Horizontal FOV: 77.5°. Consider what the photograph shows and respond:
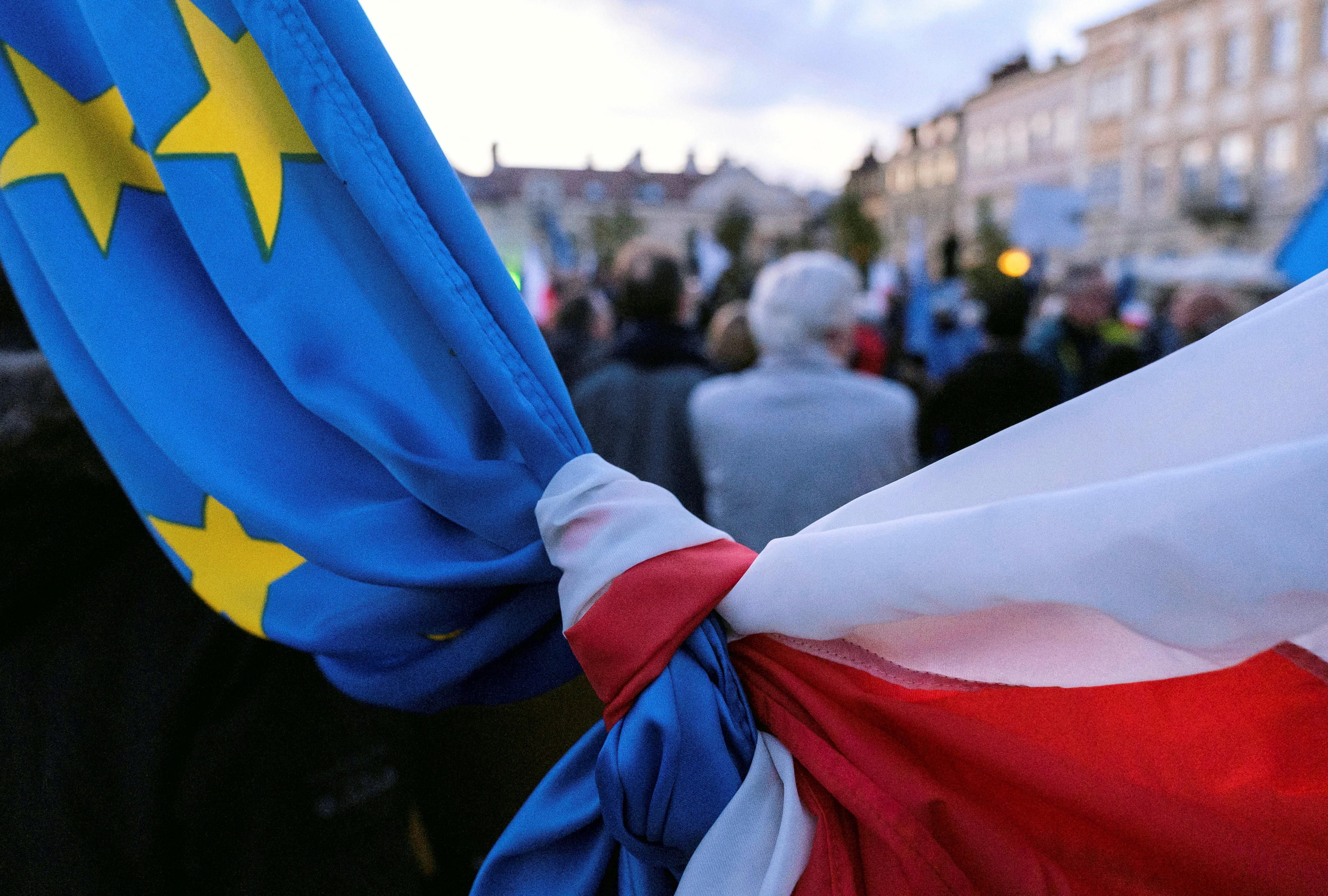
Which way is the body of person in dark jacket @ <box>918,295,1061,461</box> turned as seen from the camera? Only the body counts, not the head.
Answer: away from the camera

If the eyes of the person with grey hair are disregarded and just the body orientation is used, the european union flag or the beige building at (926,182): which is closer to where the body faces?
the beige building

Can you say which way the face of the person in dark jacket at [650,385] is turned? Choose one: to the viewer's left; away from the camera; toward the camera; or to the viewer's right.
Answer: away from the camera

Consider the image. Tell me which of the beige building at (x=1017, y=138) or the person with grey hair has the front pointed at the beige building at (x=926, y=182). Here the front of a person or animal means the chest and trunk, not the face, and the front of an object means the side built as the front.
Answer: the person with grey hair

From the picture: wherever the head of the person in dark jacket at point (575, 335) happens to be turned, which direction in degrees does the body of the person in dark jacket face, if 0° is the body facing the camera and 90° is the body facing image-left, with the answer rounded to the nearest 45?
approximately 180°

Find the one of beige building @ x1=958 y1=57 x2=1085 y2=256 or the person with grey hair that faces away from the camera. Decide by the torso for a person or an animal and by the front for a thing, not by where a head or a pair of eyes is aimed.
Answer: the person with grey hair

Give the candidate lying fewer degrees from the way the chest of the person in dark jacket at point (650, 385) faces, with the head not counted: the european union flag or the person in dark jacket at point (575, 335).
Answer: the person in dark jacket

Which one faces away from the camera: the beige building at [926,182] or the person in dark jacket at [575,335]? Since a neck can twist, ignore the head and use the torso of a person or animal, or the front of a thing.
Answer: the person in dark jacket

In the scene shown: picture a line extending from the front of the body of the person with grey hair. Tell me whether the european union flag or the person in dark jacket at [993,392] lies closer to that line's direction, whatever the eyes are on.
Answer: the person in dark jacket

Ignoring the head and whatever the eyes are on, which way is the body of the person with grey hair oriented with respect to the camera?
away from the camera

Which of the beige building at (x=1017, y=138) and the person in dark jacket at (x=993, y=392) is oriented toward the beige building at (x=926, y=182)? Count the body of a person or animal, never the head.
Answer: the person in dark jacket

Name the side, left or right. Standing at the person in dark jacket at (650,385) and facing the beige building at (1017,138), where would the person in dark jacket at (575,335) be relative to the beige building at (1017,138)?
left

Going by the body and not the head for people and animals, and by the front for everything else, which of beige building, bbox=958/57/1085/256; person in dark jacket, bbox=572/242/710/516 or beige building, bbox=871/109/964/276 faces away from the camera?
the person in dark jacket

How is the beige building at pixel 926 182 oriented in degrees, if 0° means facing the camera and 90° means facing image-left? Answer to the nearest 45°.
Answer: approximately 45°

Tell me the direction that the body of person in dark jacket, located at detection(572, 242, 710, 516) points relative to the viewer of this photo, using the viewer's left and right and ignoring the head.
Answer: facing away from the viewer

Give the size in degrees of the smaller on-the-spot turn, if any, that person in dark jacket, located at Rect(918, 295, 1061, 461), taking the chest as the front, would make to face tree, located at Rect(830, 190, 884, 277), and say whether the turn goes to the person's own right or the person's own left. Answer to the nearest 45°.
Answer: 0° — they already face it

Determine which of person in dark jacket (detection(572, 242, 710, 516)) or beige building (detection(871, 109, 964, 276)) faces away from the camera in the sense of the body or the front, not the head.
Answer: the person in dark jacket

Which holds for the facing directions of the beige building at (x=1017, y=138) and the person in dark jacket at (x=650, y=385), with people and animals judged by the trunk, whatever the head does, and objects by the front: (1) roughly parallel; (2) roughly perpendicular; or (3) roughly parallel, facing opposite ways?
roughly perpendicular
